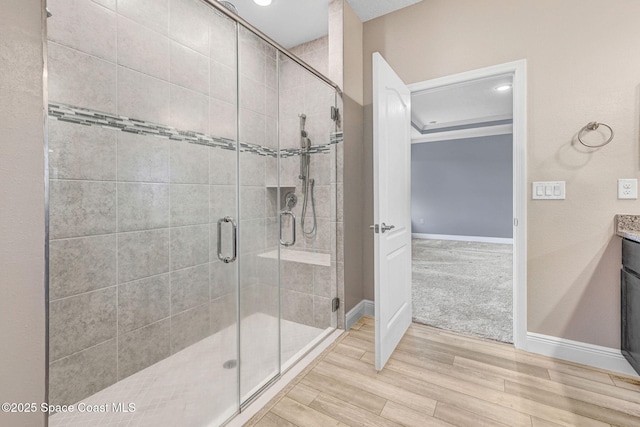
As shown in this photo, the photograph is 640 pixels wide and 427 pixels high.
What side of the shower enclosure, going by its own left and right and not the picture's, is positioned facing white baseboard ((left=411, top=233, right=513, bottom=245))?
left

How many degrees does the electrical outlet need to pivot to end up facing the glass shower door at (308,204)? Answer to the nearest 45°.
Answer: approximately 45° to its right

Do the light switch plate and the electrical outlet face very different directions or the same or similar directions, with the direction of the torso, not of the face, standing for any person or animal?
same or similar directions

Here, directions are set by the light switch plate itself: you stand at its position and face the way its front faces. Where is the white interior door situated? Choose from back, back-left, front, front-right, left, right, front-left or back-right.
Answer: front-right

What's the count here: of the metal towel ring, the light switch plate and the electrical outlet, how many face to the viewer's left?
0

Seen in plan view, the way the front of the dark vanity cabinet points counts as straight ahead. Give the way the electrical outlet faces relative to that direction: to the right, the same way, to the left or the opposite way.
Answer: to the left

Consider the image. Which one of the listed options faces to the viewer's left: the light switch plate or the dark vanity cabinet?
the dark vanity cabinet

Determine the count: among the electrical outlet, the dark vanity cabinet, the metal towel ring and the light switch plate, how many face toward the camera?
3

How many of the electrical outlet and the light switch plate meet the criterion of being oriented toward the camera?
2

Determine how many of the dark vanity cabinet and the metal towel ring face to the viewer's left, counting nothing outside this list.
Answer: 1

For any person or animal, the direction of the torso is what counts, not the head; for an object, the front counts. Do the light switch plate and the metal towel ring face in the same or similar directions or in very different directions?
same or similar directions

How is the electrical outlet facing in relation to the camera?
toward the camera

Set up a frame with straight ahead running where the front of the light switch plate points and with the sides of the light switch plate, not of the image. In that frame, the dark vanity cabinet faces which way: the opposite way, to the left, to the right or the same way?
to the right

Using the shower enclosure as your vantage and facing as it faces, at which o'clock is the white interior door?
The white interior door is roughly at 11 o'clock from the shower enclosure.

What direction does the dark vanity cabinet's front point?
to the viewer's left

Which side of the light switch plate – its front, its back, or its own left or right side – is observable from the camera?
front

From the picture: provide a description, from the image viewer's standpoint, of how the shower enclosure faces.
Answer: facing the viewer and to the right of the viewer

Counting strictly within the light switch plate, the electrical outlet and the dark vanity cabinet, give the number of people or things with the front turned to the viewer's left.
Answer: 1
